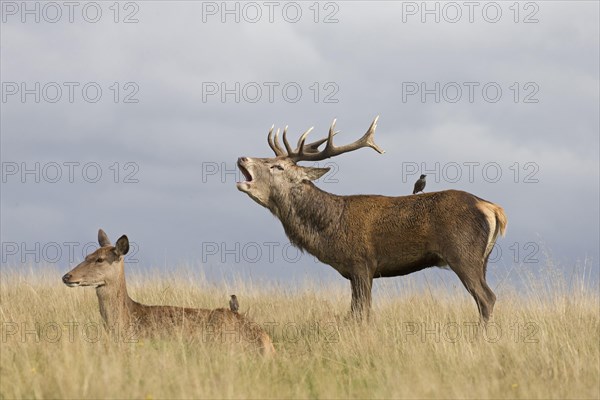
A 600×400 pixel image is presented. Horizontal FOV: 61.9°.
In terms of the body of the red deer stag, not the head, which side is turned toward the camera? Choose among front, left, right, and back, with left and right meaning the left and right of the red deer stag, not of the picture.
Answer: left

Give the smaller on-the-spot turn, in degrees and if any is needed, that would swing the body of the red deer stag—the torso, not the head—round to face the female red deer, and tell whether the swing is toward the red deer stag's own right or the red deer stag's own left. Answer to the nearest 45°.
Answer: approximately 45° to the red deer stag's own left

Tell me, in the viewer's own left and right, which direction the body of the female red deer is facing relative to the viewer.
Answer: facing to the left of the viewer

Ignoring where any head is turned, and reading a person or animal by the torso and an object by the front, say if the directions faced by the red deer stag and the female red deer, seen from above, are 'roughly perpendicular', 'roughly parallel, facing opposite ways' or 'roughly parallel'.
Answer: roughly parallel

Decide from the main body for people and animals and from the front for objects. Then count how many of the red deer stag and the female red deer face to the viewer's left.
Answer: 2
